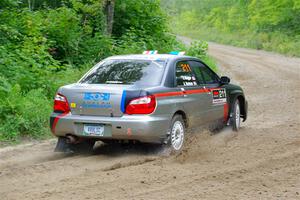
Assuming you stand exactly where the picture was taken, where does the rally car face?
facing away from the viewer and to the right of the viewer

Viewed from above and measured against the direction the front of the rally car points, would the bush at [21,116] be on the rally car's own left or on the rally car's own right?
on the rally car's own left
